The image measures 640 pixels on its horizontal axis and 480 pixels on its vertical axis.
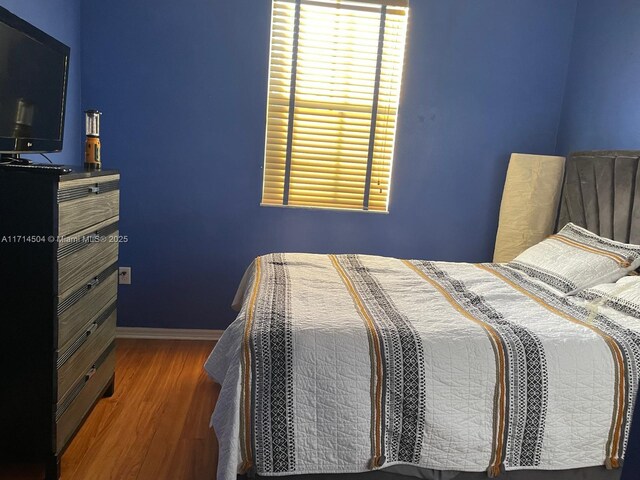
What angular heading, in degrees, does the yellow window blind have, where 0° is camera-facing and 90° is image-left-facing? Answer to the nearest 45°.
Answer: approximately 0°

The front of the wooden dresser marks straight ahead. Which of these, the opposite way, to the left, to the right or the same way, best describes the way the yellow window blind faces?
to the right

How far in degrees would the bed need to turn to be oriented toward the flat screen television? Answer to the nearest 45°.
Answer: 0° — it already faces it

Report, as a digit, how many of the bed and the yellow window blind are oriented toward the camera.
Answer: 1

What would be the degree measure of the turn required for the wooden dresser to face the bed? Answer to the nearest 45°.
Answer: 0° — it already faces it

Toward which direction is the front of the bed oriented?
to the viewer's left

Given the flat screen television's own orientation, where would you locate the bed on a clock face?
The bed is roughly at 12 o'clock from the flat screen television.

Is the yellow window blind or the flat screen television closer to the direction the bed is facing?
the flat screen television

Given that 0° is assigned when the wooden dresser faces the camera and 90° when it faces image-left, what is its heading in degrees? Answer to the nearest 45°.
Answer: approximately 315°

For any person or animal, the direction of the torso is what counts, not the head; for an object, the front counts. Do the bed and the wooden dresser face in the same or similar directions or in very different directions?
very different directions

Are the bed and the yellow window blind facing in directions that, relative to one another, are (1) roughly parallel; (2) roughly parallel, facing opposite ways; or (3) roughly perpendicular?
roughly perpendicular

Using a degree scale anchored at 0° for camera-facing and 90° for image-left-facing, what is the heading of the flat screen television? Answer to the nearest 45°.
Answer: approximately 315°

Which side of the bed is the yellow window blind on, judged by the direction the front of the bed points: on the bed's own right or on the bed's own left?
on the bed's own right
